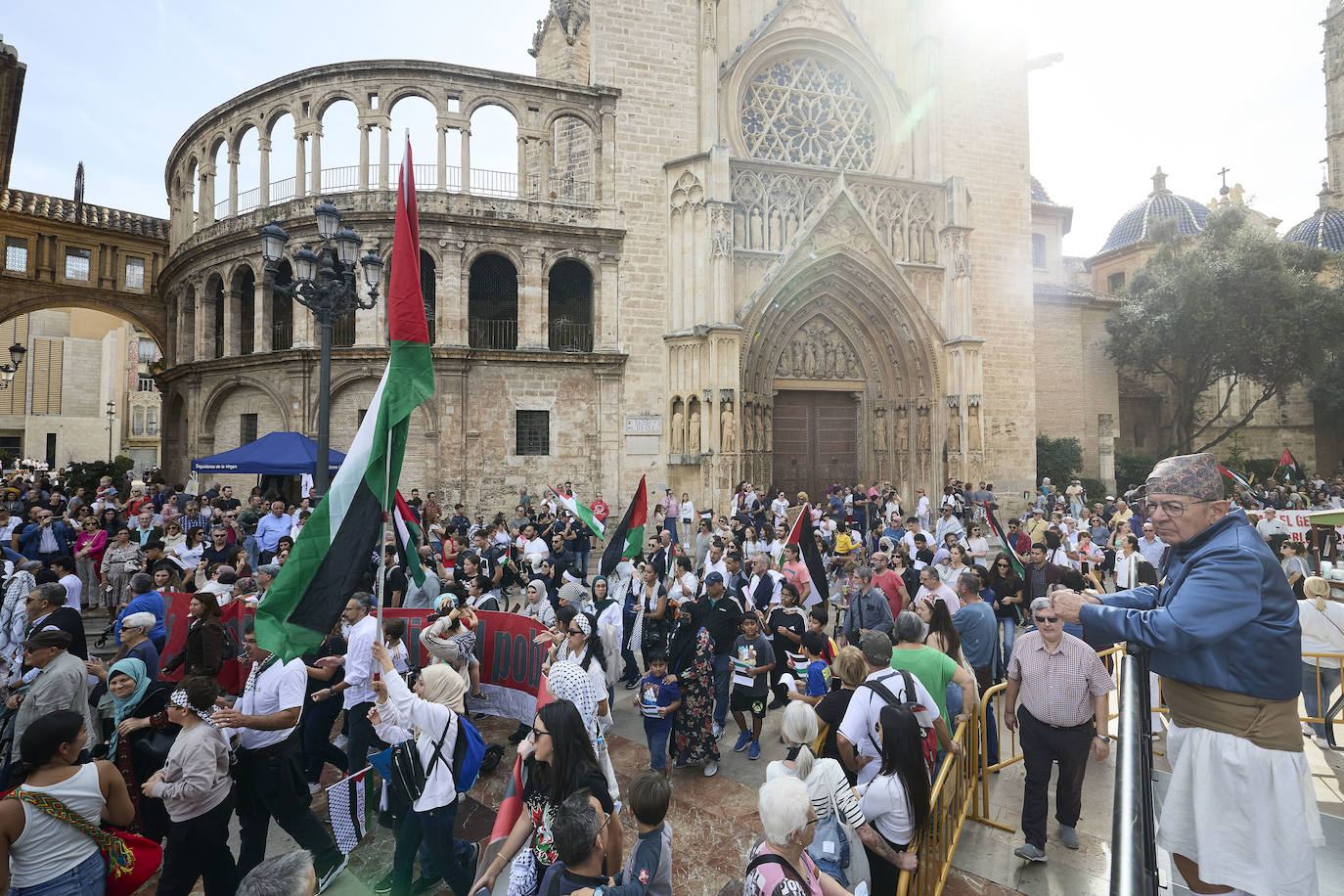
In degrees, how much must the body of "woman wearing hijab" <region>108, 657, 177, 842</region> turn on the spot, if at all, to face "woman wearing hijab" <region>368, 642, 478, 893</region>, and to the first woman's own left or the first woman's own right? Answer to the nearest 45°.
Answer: approximately 90° to the first woman's own left

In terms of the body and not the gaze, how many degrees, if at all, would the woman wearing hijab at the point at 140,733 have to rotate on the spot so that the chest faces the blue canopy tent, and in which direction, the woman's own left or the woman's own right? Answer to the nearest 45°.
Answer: approximately 135° to the woman's own right

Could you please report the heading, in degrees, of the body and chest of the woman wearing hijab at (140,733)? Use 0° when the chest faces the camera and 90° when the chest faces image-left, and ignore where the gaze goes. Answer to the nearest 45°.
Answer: approximately 45°

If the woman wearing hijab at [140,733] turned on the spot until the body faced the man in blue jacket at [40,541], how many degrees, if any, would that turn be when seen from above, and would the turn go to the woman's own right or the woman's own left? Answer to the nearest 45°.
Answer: approximately 135° to the woman's own right

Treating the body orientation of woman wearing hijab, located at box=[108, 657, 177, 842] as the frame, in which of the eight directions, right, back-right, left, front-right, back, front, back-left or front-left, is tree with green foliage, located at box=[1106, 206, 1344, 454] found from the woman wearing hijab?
back-left

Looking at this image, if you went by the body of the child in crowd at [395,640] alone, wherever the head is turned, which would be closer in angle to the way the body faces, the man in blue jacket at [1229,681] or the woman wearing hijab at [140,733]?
the woman wearing hijab

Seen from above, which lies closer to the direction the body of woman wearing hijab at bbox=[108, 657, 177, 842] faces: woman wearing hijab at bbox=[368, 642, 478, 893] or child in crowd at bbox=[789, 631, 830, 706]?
the woman wearing hijab

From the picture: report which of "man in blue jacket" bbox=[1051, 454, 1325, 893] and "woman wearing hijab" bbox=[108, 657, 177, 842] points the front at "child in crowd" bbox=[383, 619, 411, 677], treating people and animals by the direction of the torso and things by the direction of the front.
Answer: the man in blue jacket

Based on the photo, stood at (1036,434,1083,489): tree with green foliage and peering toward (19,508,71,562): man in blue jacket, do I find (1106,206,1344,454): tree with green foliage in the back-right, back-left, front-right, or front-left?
back-left

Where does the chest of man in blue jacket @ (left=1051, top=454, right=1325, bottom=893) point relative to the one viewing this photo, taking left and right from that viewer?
facing to the left of the viewer
